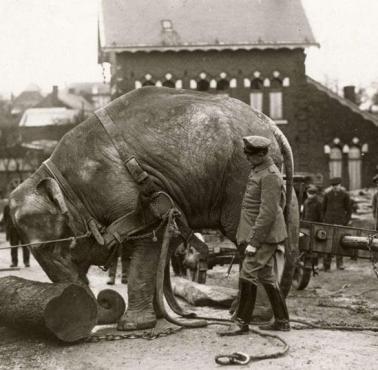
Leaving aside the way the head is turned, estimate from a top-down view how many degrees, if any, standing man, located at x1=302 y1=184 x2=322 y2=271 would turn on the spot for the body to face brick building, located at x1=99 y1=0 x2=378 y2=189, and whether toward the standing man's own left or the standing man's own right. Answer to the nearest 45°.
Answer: approximately 180°

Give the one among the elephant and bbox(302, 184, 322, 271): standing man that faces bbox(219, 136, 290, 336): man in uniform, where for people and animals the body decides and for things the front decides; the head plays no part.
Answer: the standing man

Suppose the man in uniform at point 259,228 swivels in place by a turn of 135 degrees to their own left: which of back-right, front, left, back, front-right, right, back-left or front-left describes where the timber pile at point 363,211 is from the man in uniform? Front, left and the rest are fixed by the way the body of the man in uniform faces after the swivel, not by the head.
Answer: back-left

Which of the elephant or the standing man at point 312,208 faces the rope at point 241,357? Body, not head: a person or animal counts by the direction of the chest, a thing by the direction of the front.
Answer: the standing man

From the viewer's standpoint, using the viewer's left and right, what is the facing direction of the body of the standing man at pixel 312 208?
facing the viewer

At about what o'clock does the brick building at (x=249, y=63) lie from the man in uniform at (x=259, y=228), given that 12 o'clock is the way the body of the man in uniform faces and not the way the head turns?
The brick building is roughly at 3 o'clock from the man in uniform.

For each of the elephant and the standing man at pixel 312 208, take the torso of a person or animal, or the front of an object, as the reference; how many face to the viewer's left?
1

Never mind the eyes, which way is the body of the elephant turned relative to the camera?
to the viewer's left

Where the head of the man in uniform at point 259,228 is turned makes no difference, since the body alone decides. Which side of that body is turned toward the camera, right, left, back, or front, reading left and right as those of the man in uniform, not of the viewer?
left

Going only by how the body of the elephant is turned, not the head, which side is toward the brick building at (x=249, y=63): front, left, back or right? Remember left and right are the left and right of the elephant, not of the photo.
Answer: right

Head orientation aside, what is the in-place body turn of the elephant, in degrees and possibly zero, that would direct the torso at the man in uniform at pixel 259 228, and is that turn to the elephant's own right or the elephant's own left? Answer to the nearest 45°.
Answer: approximately 135° to the elephant's own left

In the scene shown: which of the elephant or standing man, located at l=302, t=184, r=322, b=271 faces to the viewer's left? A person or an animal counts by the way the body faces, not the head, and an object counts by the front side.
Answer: the elephant

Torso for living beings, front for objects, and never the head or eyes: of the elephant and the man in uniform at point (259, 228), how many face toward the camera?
0

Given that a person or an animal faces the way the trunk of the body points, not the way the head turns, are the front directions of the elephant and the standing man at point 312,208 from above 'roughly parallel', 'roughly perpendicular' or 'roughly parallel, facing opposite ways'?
roughly perpendicular

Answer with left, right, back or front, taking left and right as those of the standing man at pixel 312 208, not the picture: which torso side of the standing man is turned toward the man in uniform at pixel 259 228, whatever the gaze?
front
